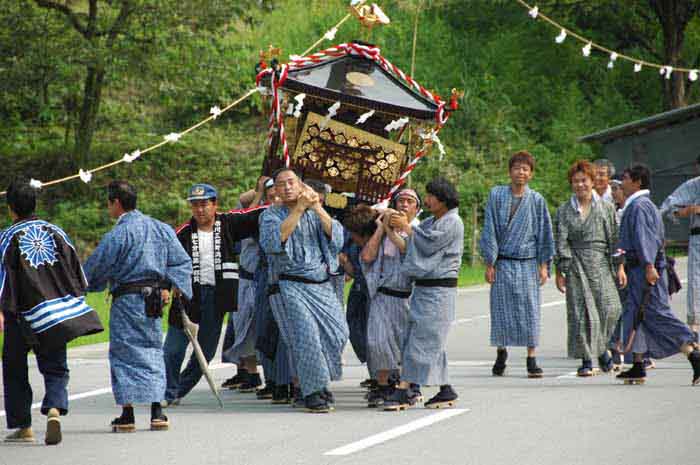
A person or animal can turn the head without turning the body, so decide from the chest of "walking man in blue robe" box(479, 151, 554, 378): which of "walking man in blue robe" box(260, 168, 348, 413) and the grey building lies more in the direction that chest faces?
the walking man in blue robe

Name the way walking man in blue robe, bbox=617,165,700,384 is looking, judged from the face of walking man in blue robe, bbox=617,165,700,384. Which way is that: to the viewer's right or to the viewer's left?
to the viewer's left

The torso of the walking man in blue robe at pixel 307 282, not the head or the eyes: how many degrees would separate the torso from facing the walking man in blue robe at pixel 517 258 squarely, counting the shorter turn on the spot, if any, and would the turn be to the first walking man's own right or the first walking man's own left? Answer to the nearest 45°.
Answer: approximately 135° to the first walking man's own left

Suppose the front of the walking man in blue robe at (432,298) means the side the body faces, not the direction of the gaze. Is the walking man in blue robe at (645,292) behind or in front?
behind

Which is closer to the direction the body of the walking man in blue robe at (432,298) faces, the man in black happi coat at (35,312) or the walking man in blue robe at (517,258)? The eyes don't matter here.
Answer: the man in black happi coat

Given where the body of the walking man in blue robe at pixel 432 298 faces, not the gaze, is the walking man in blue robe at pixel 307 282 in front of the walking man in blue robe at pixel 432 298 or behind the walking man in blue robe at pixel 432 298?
in front

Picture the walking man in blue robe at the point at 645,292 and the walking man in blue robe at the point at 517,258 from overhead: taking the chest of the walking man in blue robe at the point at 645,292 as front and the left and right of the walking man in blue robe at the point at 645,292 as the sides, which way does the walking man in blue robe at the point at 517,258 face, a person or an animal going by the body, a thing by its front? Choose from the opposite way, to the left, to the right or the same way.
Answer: to the left

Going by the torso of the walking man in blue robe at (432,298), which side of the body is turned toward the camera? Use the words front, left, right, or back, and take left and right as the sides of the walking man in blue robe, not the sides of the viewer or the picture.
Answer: left

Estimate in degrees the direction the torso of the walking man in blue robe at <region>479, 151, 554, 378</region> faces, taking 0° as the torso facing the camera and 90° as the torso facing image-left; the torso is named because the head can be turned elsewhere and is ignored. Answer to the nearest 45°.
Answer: approximately 0°

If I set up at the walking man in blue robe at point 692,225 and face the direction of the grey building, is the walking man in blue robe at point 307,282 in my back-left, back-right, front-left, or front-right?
back-left

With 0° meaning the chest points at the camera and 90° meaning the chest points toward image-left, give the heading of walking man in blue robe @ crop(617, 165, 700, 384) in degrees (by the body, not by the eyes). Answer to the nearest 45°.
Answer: approximately 90°
